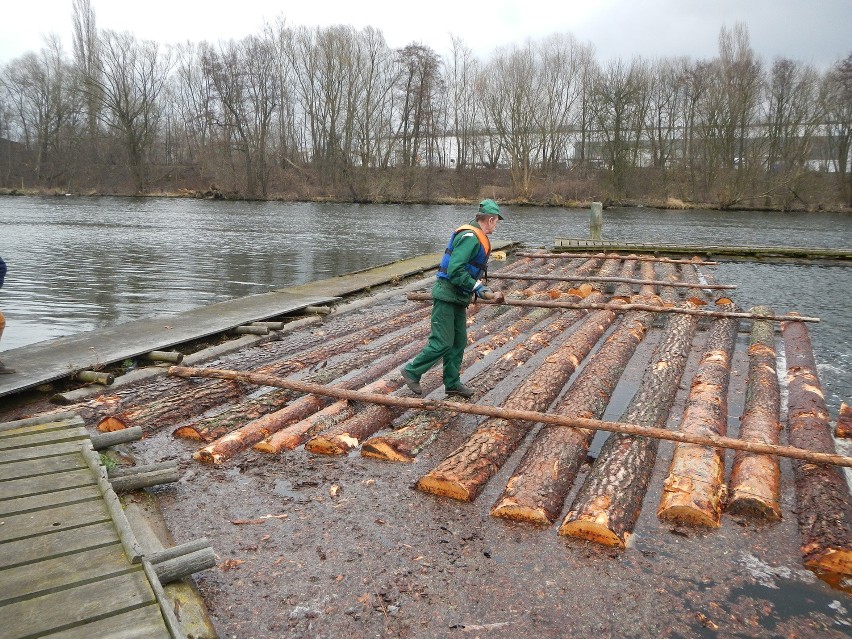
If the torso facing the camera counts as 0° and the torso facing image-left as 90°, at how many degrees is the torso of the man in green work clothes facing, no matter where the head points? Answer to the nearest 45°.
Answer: approximately 270°

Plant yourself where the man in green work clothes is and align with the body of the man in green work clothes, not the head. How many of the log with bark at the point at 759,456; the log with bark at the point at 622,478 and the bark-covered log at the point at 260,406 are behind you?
1

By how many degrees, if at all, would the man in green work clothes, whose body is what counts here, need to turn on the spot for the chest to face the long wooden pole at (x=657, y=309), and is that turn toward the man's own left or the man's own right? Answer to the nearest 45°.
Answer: approximately 45° to the man's own left

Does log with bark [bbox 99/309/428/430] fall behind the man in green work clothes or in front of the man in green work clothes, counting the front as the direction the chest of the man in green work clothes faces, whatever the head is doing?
behind

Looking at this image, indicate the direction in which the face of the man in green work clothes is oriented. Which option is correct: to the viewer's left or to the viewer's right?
to the viewer's right

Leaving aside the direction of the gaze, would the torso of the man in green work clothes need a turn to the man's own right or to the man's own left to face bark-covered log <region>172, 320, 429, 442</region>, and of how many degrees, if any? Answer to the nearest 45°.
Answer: approximately 180°

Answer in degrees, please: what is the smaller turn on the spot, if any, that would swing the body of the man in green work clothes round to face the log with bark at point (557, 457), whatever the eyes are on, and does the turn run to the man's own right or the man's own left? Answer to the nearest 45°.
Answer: approximately 45° to the man's own right

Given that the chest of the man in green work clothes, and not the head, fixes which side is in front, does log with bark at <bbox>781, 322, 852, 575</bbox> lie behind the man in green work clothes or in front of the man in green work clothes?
in front

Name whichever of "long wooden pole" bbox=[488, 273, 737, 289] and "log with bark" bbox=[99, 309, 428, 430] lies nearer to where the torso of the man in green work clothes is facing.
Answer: the long wooden pole

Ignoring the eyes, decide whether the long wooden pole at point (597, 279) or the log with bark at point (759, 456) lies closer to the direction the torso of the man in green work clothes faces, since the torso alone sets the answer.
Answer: the log with bark

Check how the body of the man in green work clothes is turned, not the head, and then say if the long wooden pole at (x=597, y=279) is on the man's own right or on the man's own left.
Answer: on the man's own left

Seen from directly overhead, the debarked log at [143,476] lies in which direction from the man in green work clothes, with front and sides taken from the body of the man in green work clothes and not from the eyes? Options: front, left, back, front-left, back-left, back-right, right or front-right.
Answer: back-right

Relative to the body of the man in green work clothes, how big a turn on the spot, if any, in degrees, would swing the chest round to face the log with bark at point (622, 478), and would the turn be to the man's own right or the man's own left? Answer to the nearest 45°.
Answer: approximately 45° to the man's own right
